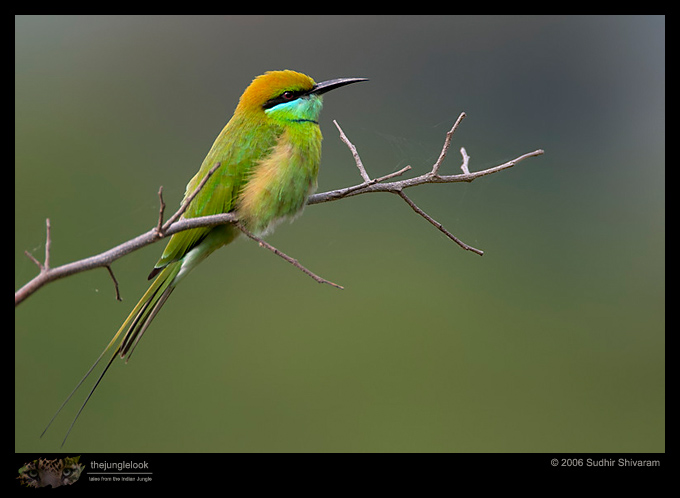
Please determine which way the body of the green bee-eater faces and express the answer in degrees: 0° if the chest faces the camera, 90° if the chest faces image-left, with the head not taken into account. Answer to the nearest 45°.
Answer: approximately 270°
